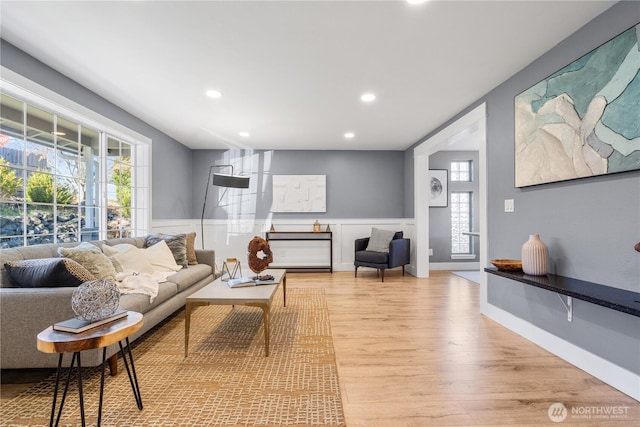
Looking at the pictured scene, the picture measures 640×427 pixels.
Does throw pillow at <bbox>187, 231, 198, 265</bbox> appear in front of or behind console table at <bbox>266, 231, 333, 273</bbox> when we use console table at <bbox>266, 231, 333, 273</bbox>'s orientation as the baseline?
in front

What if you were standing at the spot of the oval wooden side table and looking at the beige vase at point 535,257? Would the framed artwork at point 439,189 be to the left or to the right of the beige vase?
left

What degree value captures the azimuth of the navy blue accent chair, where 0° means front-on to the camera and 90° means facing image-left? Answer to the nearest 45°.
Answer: approximately 45°

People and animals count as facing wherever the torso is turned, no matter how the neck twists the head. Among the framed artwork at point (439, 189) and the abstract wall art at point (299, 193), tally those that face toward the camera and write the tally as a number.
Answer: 2

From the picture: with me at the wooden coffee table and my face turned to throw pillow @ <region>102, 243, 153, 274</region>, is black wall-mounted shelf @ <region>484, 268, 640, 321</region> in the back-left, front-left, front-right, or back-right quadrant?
back-right

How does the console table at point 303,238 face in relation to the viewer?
toward the camera

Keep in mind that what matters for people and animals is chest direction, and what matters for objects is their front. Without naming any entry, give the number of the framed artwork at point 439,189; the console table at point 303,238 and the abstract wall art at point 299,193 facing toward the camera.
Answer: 3

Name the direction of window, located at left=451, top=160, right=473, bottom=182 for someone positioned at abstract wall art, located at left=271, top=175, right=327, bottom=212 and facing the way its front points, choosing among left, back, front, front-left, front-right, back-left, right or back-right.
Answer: left

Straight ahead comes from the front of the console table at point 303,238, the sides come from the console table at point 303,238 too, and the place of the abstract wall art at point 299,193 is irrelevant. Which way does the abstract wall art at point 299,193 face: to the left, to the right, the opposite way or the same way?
the same way

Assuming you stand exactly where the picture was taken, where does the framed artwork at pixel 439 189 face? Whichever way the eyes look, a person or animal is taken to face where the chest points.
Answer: facing the viewer

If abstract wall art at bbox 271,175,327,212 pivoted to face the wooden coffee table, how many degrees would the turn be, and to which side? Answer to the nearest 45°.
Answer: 0° — it already faces it

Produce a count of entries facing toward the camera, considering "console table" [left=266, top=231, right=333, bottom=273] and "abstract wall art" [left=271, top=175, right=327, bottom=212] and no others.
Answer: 2

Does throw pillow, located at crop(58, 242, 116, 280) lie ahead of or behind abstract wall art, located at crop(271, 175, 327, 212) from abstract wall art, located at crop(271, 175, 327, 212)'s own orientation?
ahead

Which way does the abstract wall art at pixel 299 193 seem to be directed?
toward the camera

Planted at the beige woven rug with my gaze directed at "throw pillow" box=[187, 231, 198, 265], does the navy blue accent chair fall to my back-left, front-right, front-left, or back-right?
front-right

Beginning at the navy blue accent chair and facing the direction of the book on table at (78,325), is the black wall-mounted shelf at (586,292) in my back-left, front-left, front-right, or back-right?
front-left
